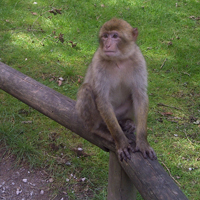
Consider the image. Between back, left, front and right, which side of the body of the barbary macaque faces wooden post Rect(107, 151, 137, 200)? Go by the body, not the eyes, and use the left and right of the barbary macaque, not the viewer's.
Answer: front

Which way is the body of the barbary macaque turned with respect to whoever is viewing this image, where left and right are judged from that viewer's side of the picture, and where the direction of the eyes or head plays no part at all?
facing the viewer and to the right of the viewer
